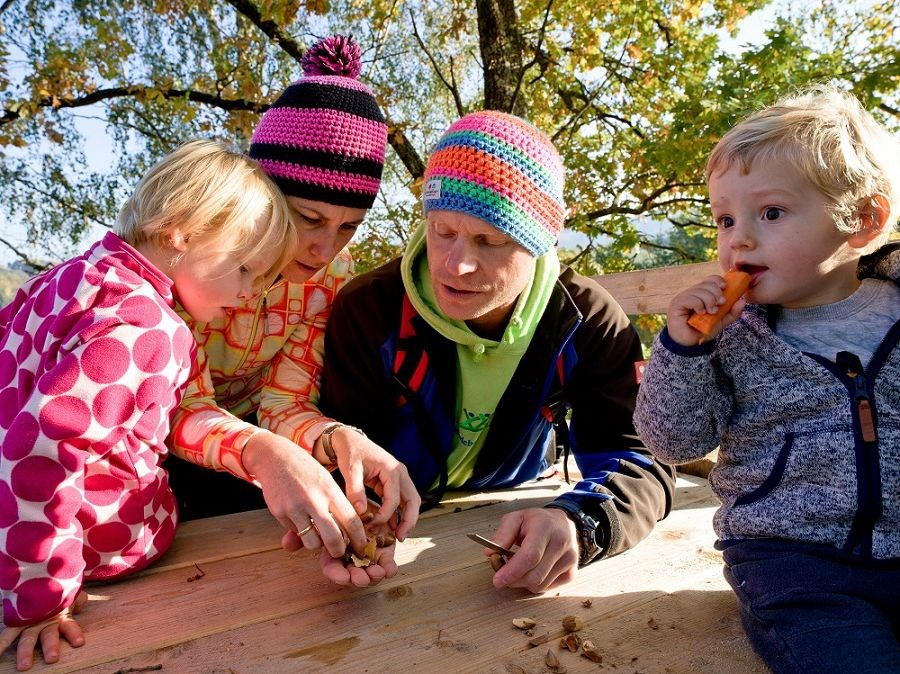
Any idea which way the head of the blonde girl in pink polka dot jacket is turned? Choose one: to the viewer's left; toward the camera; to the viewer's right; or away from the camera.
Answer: to the viewer's right

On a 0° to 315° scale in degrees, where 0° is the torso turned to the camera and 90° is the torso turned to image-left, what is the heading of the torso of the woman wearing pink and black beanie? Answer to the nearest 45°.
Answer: approximately 315°

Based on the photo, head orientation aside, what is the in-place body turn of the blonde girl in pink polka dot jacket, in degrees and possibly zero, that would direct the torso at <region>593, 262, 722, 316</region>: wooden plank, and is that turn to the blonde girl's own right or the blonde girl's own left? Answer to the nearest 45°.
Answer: approximately 45° to the blonde girl's own left

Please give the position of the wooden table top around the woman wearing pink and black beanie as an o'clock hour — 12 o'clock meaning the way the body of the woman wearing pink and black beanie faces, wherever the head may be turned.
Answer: The wooden table top is roughly at 1 o'clock from the woman wearing pink and black beanie.

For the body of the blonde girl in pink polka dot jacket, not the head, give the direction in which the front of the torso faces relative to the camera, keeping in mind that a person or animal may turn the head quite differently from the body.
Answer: to the viewer's right

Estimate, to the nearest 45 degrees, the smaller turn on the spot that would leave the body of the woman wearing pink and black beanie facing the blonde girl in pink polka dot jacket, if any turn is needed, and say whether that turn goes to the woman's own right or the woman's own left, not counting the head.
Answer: approximately 90° to the woman's own right

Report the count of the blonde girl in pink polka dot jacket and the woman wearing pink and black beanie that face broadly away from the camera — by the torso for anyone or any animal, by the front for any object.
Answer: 0

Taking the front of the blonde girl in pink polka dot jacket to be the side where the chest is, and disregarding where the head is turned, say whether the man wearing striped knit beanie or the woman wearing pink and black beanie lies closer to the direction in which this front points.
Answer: the man wearing striped knit beanie
